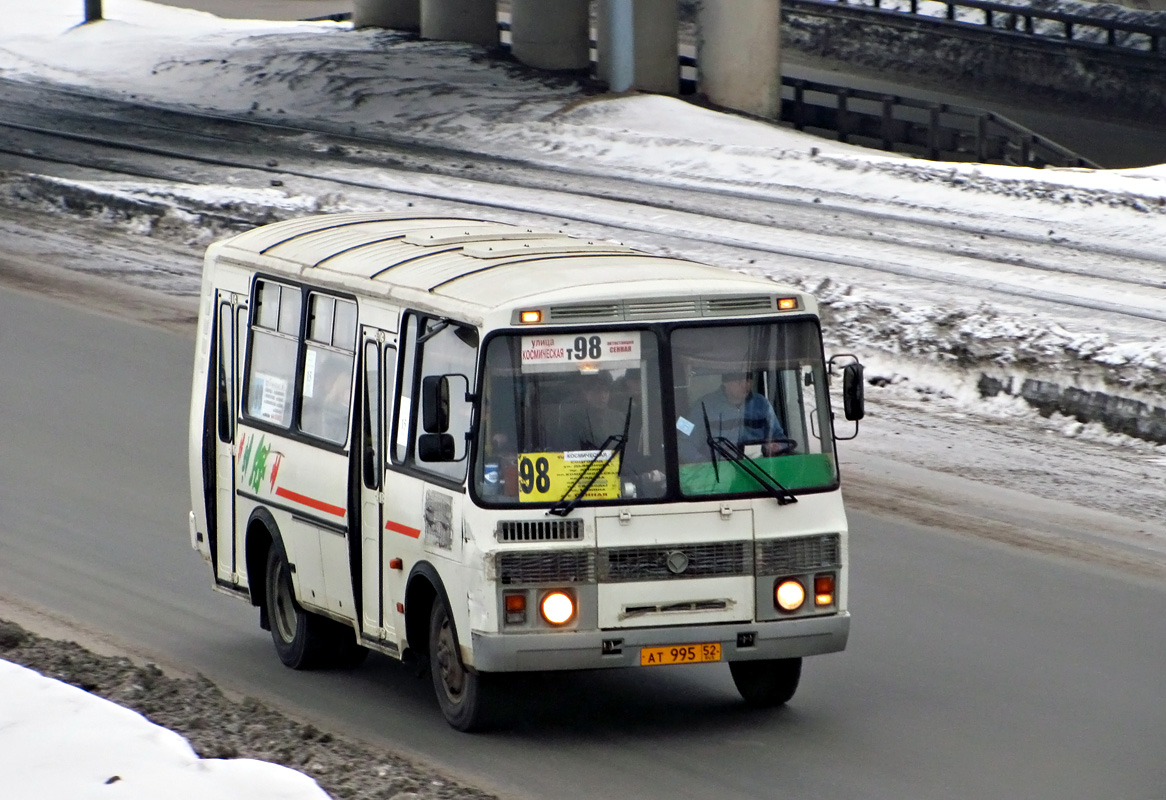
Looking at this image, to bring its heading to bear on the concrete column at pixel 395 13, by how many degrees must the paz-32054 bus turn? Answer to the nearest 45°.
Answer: approximately 135° to its left

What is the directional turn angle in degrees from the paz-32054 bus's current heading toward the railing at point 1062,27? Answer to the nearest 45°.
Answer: approximately 135° to its left

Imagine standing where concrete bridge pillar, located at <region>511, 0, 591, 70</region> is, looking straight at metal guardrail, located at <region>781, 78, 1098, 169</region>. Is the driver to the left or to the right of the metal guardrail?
right

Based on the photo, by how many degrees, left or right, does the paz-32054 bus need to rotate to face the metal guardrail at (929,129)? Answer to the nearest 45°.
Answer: approximately 135° to its left

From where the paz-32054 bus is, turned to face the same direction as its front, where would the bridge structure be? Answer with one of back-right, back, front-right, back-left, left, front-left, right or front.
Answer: back-left

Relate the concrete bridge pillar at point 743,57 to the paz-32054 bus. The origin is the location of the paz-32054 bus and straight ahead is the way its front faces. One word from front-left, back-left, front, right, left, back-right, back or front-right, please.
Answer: back-left

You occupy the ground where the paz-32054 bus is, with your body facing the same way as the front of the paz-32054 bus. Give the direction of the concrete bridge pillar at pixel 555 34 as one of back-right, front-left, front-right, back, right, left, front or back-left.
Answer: back-left
